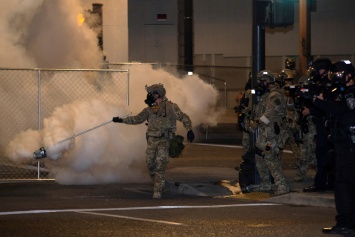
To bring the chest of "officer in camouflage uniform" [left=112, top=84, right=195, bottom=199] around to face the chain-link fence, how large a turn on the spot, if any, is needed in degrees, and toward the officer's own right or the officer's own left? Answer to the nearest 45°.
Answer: approximately 90° to the officer's own right

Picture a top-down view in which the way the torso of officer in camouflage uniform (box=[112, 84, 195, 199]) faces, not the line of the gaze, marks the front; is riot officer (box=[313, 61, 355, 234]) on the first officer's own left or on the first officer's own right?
on the first officer's own left

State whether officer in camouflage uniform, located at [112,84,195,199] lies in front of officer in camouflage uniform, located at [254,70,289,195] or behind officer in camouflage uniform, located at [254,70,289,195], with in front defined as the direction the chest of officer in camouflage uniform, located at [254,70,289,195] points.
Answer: in front

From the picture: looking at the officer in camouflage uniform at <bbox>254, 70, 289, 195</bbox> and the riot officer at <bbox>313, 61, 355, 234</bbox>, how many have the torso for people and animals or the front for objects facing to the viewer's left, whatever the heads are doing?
2

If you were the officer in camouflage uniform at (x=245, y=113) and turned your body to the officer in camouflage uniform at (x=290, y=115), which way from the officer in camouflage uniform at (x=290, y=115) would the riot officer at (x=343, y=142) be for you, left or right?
right

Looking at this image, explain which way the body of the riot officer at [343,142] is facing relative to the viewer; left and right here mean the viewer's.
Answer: facing to the left of the viewer

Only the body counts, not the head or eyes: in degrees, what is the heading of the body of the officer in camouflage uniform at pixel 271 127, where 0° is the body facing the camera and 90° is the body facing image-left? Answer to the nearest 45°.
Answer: approximately 90°

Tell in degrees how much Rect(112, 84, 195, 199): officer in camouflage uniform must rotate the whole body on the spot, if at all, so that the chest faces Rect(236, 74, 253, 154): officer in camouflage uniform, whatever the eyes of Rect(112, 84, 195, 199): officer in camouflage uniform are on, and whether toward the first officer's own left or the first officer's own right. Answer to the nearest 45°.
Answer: approximately 180°
